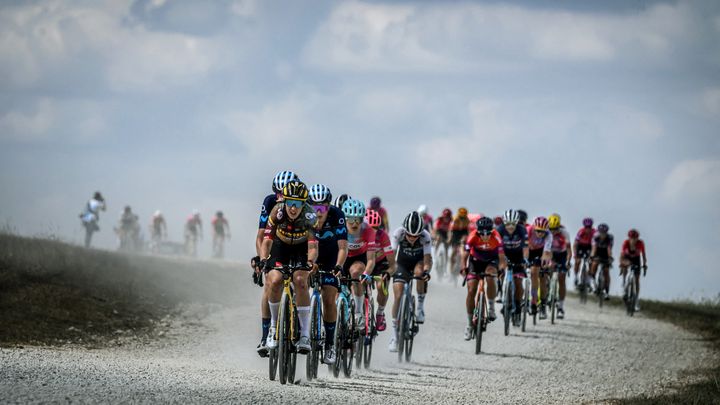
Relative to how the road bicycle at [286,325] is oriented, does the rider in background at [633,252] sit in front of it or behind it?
behind

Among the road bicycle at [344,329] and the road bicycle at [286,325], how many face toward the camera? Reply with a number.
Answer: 2

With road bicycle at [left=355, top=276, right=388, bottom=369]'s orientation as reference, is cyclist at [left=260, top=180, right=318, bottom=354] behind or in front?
in front

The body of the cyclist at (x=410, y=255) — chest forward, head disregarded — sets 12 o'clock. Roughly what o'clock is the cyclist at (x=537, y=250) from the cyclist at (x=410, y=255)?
the cyclist at (x=537, y=250) is roughly at 7 o'clock from the cyclist at (x=410, y=255).

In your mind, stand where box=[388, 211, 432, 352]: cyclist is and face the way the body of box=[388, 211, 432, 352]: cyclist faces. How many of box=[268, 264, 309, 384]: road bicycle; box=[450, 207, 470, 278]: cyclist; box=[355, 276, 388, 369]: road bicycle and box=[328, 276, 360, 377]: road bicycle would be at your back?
1

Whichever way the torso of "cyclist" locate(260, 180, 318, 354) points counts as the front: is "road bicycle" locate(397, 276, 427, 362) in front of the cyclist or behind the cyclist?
behind
